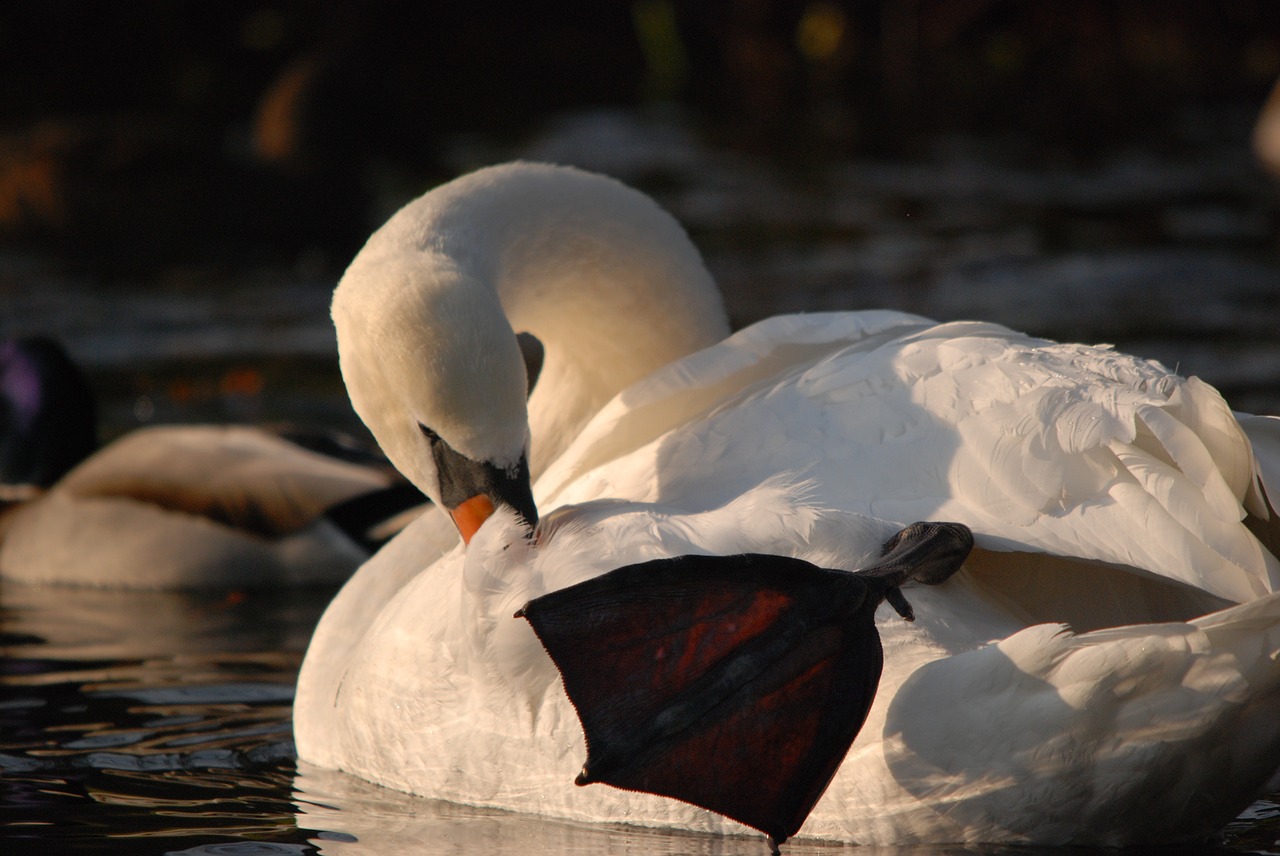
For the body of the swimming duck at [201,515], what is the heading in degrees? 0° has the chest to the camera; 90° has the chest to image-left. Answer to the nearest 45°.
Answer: approximately 90°

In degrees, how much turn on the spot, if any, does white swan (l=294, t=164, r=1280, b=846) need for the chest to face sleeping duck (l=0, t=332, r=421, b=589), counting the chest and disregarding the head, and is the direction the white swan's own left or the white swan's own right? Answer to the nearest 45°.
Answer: approximately 45° to the white swan's own right

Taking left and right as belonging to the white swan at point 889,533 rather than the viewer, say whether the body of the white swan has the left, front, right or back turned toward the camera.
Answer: left

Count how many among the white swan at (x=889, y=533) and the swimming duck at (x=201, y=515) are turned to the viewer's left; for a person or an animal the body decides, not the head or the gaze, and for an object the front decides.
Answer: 2

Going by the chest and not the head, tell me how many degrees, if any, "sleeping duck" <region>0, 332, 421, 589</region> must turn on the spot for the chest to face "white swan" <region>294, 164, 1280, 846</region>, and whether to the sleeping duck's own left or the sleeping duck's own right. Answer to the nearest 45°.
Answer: approximately 90° to the sleeping duck's own left
